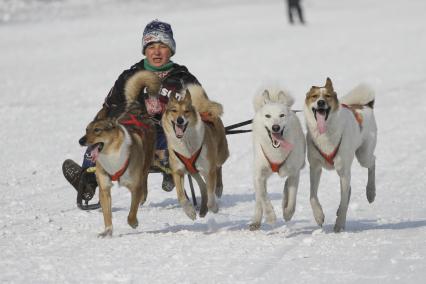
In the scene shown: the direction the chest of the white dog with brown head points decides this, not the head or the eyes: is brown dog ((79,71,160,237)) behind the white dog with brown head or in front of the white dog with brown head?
in front

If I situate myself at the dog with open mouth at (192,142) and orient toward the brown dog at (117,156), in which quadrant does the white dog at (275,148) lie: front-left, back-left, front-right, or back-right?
back-left

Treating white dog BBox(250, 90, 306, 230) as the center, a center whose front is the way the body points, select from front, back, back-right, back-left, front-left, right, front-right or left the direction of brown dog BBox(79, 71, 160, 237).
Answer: right

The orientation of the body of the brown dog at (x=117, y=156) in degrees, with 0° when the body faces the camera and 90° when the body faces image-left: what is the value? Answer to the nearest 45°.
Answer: approximately 45°

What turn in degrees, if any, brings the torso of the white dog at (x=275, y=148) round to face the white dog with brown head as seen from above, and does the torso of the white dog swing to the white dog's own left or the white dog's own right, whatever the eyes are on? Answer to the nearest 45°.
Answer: approximately 90° to the white dog's own left

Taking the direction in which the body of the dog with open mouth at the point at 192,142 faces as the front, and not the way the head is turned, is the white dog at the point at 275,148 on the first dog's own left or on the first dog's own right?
on the first dog's own left

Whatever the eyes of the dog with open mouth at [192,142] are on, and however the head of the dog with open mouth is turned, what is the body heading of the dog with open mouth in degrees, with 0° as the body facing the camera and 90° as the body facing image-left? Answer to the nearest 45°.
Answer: approximately 45°

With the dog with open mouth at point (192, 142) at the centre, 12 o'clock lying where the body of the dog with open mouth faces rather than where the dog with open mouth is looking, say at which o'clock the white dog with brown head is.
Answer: The white dog with brown head is roughly at 8 o'clock from the dog with open mouth.

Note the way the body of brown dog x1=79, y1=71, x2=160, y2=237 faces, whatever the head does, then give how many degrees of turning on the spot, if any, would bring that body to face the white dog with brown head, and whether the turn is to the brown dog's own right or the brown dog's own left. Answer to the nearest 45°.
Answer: approximately 135° to the brown dog's own left

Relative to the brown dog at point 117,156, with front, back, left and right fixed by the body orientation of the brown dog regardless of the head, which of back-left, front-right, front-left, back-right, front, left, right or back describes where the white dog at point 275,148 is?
back-left
